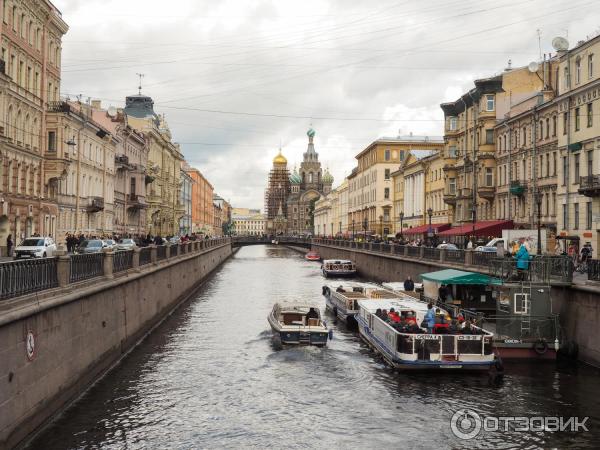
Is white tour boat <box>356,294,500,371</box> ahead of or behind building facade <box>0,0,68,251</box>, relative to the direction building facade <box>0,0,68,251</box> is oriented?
ahead

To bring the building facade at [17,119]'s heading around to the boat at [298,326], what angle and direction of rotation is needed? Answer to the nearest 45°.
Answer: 0° — it already faces it

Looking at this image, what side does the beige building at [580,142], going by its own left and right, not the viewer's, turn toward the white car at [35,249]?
front

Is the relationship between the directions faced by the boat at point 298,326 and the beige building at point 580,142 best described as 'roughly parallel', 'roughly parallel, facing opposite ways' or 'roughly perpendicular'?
roughly perpendicular

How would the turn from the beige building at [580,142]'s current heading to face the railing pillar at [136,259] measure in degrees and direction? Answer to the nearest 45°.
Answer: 0° — it already faces it

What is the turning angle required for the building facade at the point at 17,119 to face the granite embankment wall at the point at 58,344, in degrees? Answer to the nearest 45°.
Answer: approximately 45° to its right

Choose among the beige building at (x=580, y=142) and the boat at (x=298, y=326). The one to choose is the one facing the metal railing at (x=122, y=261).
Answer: the beige building

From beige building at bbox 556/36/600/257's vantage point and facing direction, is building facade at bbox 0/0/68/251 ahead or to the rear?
ahead

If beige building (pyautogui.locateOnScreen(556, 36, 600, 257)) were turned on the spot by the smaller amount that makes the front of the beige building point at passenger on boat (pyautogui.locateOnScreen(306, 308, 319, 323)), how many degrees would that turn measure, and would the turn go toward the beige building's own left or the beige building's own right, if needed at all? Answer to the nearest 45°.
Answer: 0° — it already faces them

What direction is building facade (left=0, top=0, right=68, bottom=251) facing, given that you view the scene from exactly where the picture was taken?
facing the viewer and to the right of the viewer
